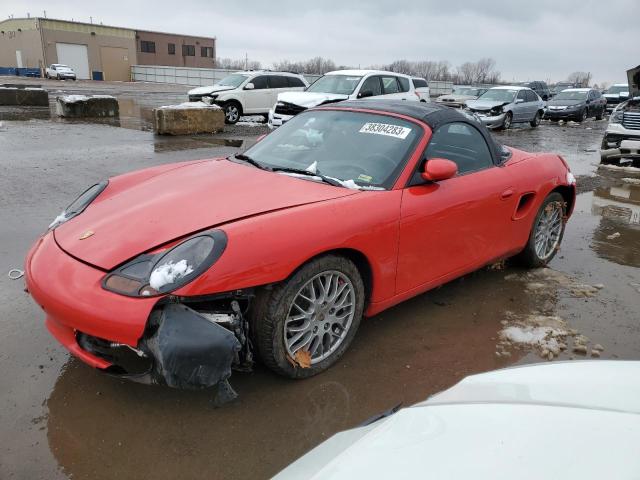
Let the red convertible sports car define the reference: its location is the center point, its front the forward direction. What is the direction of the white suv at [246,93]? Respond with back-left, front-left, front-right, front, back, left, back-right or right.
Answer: back-right

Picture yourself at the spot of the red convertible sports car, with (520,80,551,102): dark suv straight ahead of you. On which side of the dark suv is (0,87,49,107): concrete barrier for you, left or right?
left

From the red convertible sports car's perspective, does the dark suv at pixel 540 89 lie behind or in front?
behind

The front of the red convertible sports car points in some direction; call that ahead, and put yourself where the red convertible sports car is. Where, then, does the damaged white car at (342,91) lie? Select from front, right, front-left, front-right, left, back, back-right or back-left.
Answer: back-right

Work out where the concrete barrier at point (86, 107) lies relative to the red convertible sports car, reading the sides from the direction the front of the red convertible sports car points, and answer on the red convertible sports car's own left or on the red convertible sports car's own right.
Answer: on the red convertible sports car's own right

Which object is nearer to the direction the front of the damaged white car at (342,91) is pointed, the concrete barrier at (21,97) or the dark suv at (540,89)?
the concrete barrier

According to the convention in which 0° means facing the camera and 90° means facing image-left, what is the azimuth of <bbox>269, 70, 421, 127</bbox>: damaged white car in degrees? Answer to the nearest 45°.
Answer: approximately 45°

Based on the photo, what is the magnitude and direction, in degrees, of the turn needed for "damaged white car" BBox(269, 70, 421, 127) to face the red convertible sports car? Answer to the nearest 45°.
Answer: approximately 45° to its left

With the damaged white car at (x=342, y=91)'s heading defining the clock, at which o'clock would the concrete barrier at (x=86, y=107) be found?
The concrete barrier is roughly at 2 o'clock from the damaged white car.
